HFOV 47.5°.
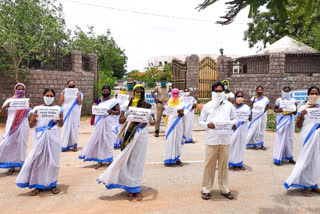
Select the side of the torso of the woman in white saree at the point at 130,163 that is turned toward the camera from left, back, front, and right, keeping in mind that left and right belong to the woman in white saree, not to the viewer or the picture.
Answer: front

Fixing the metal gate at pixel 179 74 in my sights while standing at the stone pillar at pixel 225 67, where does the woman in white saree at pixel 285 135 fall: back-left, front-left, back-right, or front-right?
back-left

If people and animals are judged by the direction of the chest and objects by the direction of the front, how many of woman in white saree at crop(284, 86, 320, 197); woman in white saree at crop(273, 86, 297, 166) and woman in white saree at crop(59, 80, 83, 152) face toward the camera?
3

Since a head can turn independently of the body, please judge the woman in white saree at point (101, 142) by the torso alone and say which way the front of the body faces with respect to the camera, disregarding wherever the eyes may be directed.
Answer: toward the camera

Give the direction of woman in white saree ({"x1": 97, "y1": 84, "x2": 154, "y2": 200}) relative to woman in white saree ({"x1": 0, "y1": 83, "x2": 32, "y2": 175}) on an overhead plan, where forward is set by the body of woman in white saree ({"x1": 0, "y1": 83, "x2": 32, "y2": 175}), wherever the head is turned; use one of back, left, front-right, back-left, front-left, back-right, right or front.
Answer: front-left

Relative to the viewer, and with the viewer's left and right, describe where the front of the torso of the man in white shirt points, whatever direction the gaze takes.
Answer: facing the viewer

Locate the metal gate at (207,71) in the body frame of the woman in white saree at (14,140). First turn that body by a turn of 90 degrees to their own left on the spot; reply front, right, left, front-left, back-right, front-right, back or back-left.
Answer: front-left

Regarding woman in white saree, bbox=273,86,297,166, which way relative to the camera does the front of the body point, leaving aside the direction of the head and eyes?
toward the camera

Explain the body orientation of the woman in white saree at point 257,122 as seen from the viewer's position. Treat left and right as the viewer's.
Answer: facing the viewer

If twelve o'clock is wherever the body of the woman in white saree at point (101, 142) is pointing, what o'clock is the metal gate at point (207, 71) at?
The metal gate is roughly at 7 o'clock from the woman in white saree.

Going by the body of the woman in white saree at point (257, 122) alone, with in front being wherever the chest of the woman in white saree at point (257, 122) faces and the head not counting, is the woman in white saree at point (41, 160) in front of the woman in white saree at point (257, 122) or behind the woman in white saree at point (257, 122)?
in front
